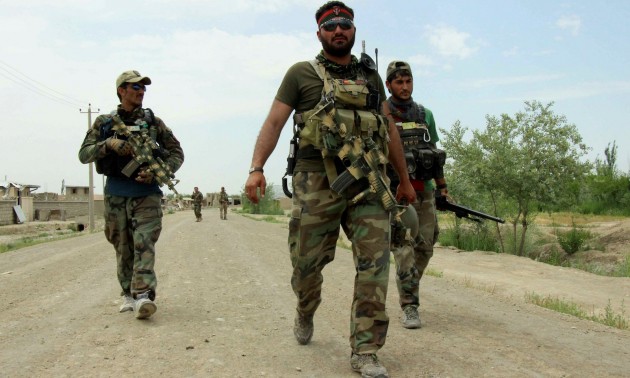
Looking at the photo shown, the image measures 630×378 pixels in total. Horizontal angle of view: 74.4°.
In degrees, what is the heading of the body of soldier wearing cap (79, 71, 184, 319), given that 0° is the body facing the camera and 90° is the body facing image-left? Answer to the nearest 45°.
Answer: approximately 0°

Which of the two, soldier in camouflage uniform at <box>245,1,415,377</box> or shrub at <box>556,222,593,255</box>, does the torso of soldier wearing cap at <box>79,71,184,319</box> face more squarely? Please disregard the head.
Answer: the soldier in camouflage uniform

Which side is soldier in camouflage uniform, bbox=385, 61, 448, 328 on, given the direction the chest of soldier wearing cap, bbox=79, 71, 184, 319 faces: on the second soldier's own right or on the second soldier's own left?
on the second soldier's own left

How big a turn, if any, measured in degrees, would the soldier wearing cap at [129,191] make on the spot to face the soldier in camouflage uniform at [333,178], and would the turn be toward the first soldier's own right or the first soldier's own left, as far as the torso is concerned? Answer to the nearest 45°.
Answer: approximately 45° to the first soldier's own left

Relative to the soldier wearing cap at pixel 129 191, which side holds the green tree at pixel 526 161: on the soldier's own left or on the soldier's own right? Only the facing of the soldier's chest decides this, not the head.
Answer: on the soldier's own left

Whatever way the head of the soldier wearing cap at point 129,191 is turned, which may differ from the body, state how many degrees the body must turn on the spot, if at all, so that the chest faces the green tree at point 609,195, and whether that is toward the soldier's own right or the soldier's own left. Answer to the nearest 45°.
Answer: approximately 135° to the soldier's own left
